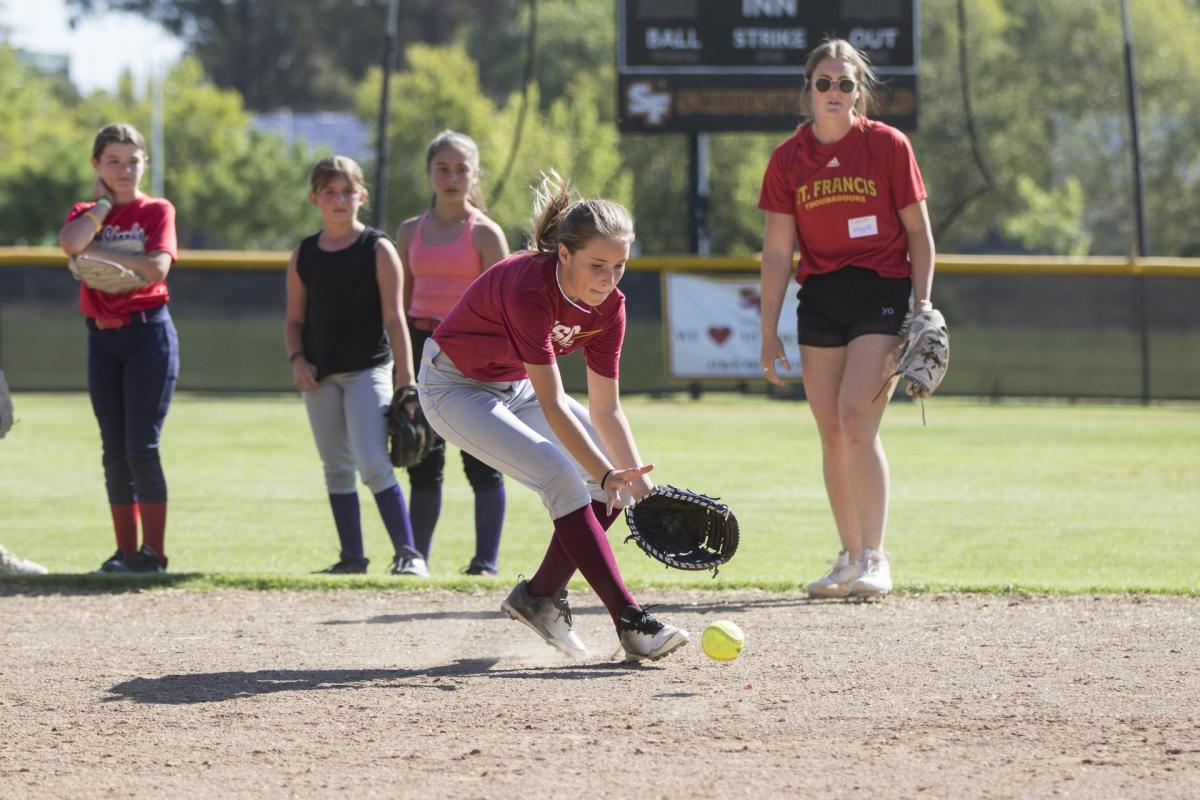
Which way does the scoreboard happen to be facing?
toward the camera

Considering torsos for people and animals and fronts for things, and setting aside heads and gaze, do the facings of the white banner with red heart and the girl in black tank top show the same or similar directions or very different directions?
same or similar directions

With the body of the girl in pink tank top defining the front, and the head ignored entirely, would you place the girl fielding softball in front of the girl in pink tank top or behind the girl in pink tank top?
in front

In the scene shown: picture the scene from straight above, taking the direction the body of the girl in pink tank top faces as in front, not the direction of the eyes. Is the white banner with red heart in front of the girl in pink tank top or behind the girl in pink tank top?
behind

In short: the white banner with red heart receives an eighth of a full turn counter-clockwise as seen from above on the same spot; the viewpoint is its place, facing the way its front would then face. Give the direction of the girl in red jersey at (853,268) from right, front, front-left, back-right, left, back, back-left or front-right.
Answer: front-right

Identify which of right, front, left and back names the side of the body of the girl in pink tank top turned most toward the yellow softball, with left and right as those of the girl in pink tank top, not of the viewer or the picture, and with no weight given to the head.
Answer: front

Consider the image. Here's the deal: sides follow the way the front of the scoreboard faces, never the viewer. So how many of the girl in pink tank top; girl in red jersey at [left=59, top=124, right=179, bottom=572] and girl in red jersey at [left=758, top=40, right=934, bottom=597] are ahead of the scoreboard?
3

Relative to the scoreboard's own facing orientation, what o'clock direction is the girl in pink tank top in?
The girl in pink tank top is roughly at 12 o'clock from the scoreboard.

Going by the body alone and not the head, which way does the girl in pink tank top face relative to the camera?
toward the camera

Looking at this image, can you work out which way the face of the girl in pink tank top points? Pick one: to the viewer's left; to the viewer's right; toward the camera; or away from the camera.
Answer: toward the camera

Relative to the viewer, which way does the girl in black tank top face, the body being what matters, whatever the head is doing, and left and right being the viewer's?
facing the viewer

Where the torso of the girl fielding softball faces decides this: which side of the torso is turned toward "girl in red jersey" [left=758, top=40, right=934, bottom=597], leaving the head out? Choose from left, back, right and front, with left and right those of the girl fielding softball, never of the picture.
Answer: left

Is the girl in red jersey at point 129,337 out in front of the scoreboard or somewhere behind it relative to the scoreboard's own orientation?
in front
